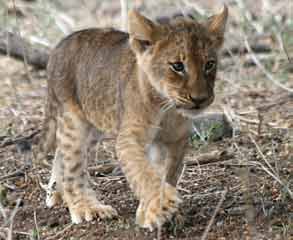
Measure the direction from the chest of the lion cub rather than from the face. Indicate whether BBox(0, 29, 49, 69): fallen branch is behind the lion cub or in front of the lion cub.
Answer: behind

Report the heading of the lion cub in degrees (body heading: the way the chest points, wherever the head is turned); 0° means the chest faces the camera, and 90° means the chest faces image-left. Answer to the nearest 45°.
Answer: approximately 315°

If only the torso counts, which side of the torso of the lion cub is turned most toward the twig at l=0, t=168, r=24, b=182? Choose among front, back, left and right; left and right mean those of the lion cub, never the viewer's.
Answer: back

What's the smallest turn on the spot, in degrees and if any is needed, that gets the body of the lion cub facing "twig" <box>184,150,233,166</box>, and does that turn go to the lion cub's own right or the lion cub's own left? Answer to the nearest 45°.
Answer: approximately 90° to the lion cub's own left

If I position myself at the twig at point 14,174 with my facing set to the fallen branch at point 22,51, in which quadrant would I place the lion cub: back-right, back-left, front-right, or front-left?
back-right
